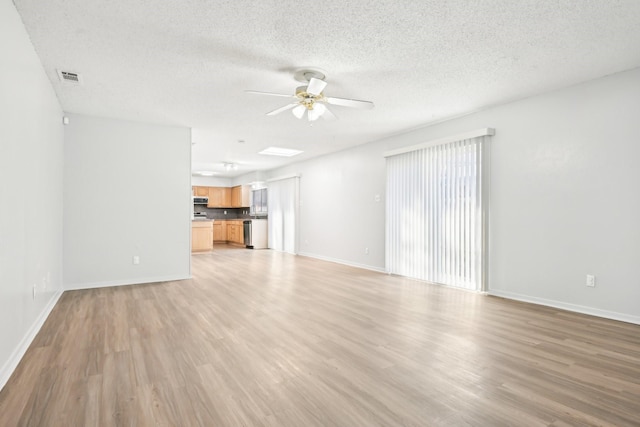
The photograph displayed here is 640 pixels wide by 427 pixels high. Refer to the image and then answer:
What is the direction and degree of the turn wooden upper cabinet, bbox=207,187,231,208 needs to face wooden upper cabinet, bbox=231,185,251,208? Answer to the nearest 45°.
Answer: approximately 45° to its left

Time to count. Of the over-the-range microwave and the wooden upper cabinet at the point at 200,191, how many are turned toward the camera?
2

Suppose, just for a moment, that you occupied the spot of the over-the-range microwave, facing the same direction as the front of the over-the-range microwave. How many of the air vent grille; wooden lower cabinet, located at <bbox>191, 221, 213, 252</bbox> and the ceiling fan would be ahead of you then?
3

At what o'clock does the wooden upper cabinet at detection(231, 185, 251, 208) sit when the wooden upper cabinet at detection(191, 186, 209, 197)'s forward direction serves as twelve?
the wooden upper cabinet at detection(231, 185, 251, 208) is roughly at 10 o'clock from the wooden upper cabinet at detection(191, 186, 209, 197).

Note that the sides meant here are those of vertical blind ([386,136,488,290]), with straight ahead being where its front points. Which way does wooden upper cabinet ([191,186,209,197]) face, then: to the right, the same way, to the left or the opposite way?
to the left

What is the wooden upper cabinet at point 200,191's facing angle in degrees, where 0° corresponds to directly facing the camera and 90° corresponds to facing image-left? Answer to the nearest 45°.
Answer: approximately 0°

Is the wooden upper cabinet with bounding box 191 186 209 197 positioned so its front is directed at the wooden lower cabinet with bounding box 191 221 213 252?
yes

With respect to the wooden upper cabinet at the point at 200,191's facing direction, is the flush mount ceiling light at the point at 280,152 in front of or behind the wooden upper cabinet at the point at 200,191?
in front

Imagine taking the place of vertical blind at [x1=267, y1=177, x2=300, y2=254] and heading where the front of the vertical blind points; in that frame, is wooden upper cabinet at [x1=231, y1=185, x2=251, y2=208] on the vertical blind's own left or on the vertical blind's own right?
on the vertical blind's own right

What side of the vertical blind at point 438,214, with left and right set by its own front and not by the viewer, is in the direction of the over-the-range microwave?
right

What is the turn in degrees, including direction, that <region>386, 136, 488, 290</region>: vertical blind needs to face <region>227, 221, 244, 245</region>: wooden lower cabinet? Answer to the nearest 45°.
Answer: approximately 90° to its right

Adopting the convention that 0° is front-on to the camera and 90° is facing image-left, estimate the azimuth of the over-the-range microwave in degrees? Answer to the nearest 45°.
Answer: approximately 0°
